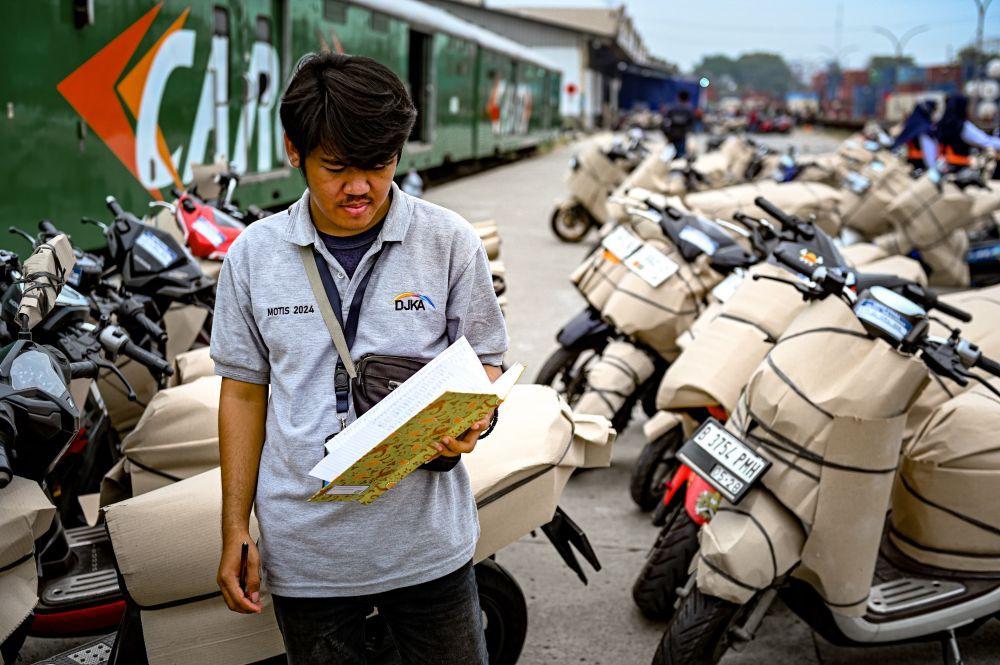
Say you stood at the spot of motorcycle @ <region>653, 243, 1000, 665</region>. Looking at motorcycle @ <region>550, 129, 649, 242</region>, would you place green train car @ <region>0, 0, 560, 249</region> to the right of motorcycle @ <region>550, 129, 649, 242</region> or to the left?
left

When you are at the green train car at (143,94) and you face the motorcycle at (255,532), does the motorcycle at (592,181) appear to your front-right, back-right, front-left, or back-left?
back-left

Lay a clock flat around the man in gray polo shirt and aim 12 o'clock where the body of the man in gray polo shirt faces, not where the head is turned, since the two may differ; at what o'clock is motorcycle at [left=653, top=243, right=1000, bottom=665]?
The motorcycle is roughly at 8 o'clock from the man in gray polo shirt.

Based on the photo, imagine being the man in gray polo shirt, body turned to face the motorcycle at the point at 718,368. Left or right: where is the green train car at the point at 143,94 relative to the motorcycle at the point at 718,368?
left

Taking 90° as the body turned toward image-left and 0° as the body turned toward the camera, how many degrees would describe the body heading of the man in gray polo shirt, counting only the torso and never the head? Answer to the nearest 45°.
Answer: approximately 0°

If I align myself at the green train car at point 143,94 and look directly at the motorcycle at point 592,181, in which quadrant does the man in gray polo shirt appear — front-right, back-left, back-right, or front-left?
back-right

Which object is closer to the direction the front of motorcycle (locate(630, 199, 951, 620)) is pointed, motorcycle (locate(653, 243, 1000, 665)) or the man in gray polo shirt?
the man in gray polo shirt

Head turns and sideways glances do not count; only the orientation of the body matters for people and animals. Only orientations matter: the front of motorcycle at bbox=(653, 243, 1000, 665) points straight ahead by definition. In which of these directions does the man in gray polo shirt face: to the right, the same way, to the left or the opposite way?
to the left
